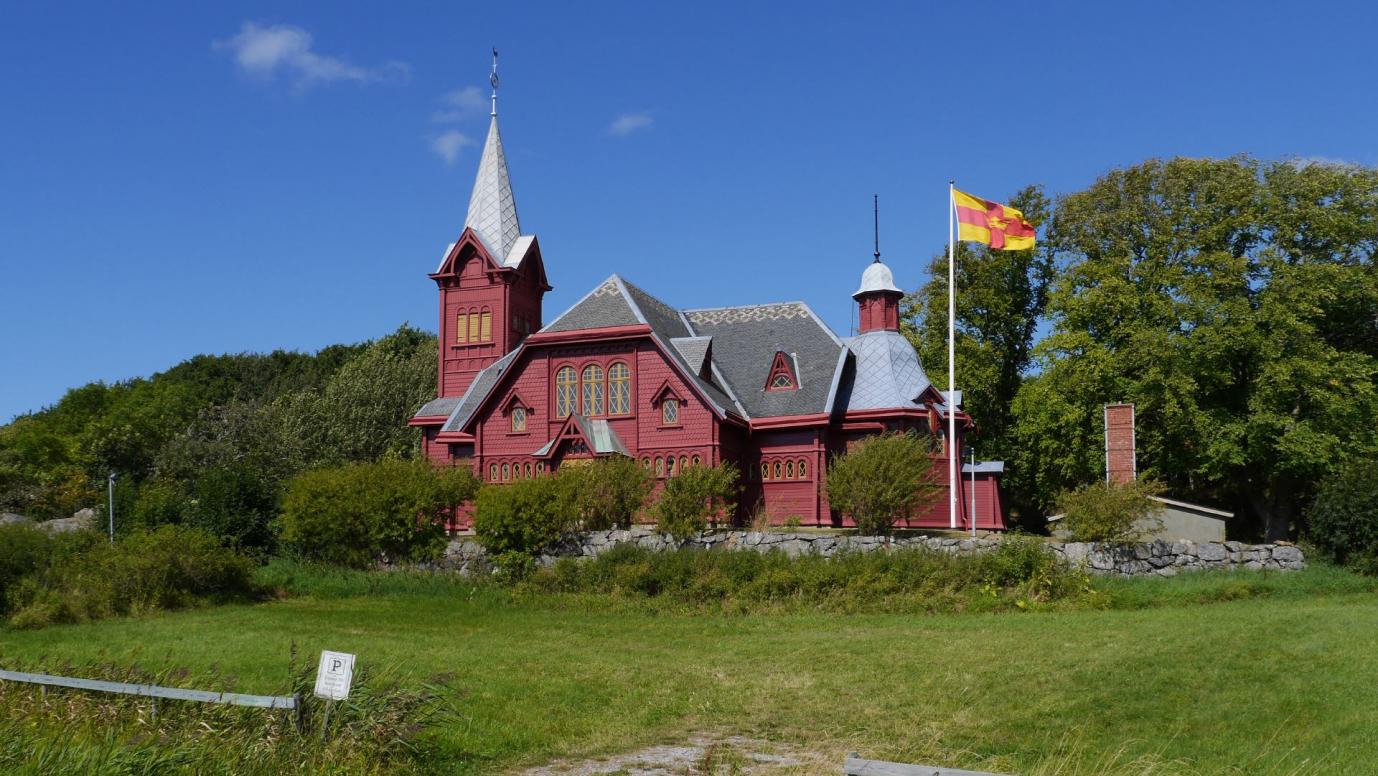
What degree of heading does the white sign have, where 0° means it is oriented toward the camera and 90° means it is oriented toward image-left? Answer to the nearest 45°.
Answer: approximately 0°

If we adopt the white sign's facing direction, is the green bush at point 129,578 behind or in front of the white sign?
behind

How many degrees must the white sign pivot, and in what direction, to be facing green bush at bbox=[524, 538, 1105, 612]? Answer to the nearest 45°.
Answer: approximately 135° to its left

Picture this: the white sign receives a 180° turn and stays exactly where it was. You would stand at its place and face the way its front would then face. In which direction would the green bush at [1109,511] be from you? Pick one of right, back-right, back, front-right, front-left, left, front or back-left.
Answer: front-right

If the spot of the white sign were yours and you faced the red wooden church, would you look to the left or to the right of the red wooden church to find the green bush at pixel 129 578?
left

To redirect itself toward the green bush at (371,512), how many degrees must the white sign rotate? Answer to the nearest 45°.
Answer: approximately 180°

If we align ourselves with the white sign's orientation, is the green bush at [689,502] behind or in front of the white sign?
behind

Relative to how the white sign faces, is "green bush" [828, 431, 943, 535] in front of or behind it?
behind

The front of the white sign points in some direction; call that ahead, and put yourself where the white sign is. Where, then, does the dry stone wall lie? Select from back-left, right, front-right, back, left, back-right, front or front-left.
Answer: back-left

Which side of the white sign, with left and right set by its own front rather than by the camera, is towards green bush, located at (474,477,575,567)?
back

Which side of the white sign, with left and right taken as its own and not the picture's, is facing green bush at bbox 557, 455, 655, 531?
back

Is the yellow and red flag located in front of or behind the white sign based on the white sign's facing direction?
behind
